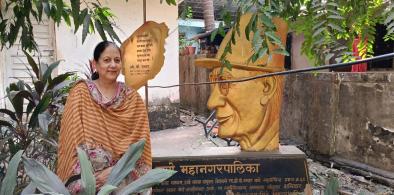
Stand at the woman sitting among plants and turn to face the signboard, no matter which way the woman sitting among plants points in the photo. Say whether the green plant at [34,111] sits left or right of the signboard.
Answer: left

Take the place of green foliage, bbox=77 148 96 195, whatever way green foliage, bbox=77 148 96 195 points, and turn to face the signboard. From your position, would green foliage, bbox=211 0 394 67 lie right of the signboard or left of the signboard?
right

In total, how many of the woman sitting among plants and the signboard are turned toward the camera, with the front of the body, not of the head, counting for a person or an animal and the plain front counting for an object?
2

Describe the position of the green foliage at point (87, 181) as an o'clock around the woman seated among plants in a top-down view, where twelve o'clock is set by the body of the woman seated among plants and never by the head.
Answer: The green foliage is roughly at 12 o'clock from the woman seated among plants.

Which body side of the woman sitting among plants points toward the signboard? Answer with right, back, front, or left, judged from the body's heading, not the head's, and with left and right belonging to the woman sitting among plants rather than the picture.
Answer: back

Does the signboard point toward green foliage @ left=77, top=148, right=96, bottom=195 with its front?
yes

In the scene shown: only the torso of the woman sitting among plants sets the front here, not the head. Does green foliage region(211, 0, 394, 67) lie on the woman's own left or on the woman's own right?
on the woman's own left

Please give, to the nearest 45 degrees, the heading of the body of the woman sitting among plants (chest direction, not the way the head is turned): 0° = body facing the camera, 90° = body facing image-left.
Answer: approximately 0°

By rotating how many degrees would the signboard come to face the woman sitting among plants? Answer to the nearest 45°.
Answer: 0° — it already faces them
